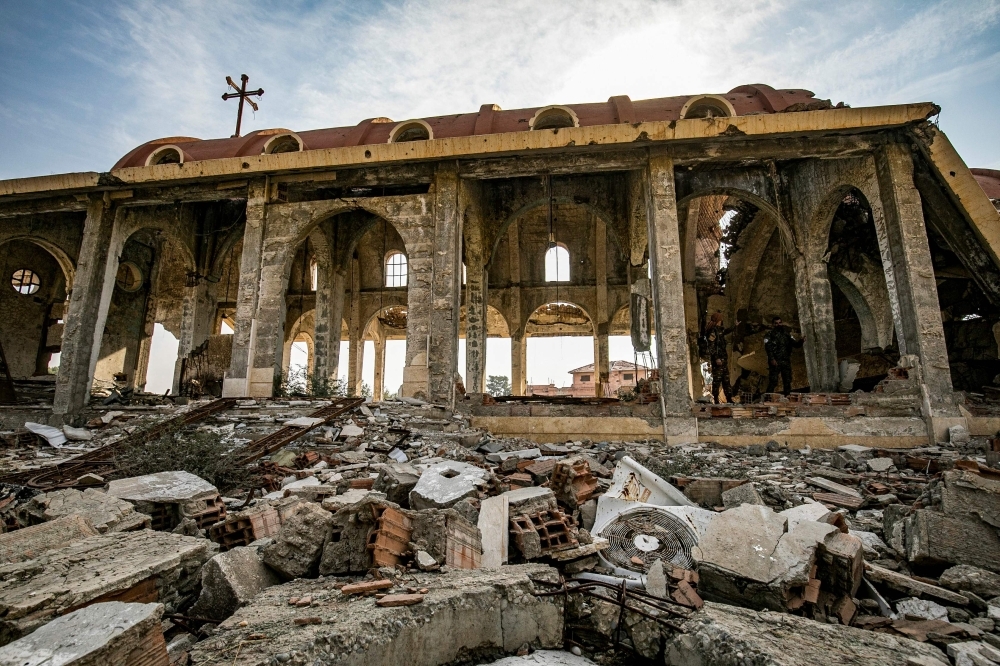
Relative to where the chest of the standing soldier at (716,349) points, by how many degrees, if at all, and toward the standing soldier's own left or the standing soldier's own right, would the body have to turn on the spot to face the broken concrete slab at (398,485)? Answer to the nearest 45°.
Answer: approximately 90° to the standing soldier's own right

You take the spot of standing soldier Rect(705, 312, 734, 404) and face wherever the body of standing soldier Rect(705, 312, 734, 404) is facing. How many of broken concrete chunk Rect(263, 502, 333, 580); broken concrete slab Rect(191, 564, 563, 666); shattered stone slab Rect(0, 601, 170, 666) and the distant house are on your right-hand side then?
3

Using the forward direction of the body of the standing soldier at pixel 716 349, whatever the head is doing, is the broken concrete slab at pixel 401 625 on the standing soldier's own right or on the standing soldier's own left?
on the standing soldier's own right
